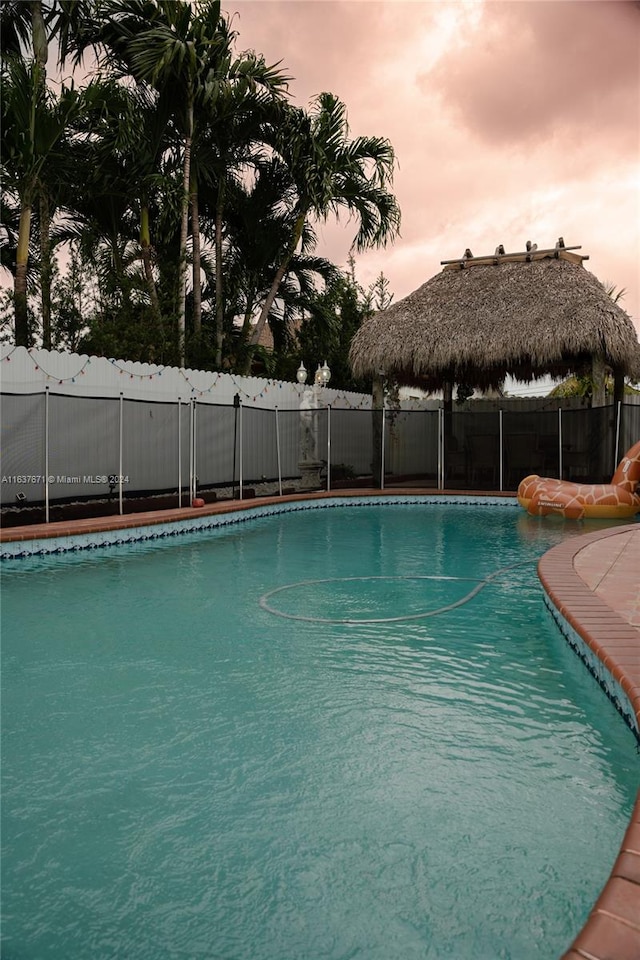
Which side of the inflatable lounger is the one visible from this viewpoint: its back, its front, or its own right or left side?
right

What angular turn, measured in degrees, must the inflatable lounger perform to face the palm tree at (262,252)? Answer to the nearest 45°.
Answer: approximately 135° to its left

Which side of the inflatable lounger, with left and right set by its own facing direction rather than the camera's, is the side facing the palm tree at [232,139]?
back

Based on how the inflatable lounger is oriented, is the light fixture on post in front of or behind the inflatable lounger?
behind

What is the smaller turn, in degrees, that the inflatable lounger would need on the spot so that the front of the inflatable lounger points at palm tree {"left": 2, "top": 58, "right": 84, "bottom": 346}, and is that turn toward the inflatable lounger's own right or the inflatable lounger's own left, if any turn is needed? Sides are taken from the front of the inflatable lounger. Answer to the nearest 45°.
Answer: approximately 180°

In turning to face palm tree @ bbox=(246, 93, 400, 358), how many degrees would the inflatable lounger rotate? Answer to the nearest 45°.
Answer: approximately 135° to its left

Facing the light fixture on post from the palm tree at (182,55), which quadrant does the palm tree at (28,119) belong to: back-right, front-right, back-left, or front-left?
back-right
